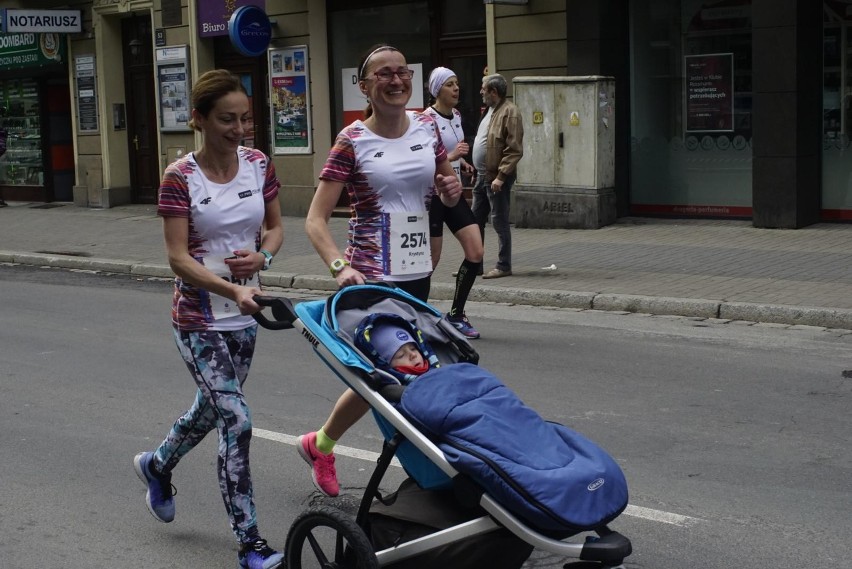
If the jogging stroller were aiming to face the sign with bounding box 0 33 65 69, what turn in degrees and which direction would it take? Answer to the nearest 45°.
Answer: approximately 135° to its left

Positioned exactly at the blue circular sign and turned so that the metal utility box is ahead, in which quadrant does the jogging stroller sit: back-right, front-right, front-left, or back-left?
front-right

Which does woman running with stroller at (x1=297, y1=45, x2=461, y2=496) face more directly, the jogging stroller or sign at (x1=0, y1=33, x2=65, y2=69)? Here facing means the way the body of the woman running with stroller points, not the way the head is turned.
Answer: the jogging stroller

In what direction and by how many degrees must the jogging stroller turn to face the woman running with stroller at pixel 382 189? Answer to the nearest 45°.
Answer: approximately 135° to its left

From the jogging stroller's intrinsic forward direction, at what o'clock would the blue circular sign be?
The blue circular sign is roughly at 7 o'clock from the jogging stroller.

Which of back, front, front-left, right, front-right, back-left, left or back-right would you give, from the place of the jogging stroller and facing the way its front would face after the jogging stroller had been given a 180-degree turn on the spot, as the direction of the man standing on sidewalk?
front-right

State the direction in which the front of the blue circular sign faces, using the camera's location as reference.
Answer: facing the viewer and to the right of the viewer

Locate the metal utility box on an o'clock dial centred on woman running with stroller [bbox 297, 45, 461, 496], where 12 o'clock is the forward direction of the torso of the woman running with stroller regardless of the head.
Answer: The metal utility box is roughly at 8 o'clock from the woman running with stroller.

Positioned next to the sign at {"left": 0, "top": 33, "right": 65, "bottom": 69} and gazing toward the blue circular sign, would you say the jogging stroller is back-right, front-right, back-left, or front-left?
front-right

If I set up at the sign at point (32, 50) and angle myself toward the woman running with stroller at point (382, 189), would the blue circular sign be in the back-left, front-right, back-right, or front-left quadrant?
front-left

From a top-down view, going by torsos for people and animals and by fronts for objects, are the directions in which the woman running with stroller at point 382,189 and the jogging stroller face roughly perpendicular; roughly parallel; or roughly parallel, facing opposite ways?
roughly parallel
